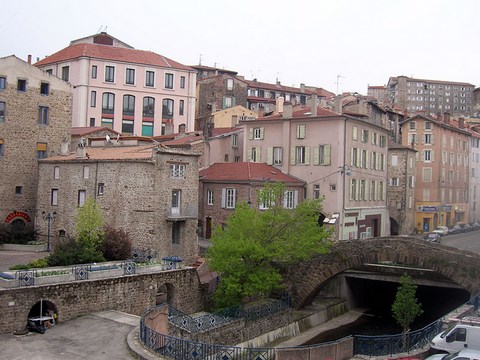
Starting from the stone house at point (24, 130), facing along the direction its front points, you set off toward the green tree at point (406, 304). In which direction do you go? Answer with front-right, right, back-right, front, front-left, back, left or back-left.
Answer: front-left

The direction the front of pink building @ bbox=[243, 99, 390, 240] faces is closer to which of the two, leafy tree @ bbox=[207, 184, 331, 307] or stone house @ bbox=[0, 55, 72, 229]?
the leafy tree

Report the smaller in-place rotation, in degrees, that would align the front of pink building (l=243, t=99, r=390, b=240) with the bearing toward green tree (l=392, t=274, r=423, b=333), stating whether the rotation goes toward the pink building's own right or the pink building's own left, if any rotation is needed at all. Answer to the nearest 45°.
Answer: approximately 45° to the pink building's own right

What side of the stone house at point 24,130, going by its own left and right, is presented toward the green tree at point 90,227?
front

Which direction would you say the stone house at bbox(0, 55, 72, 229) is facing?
toward the camera

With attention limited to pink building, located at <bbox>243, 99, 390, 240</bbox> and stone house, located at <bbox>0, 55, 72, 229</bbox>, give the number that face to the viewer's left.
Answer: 0

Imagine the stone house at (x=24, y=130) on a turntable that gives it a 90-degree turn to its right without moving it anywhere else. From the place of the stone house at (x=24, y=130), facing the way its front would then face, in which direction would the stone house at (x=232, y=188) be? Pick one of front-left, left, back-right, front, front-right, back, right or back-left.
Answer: back

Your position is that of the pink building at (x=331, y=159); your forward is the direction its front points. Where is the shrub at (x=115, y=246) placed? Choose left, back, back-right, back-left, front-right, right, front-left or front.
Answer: right

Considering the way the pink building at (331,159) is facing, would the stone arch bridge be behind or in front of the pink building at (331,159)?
in front

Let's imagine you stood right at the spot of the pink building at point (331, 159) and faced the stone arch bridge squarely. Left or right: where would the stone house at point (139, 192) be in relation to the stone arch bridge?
right

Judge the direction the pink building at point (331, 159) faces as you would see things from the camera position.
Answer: facing the viewer and to the right of the viewer

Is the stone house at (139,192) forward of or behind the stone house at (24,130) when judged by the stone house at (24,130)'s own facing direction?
forward

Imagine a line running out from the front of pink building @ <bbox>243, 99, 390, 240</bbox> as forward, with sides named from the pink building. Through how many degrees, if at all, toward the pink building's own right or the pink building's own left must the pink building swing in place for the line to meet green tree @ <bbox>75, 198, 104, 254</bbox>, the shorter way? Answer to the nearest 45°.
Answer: approximately 90° to the pink building's own right

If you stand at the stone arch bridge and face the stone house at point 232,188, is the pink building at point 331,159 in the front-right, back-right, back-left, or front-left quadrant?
front-right

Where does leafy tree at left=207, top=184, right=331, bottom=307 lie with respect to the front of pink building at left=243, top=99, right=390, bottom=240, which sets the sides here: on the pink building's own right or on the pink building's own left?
on the pink building's own right
